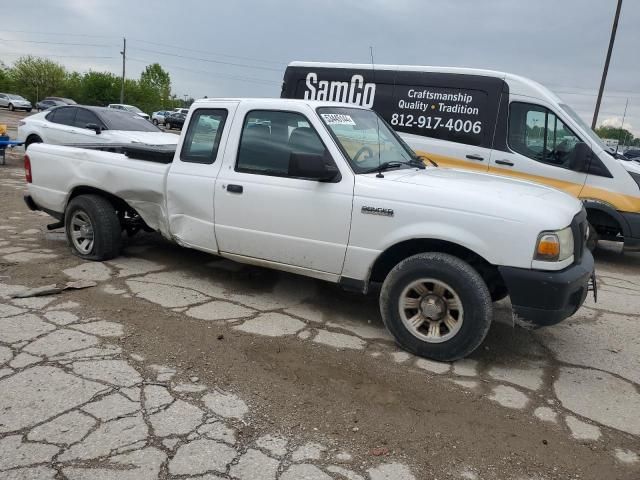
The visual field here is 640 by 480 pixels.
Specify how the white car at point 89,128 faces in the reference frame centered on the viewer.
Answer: facing the viewer and to the right of the viewer

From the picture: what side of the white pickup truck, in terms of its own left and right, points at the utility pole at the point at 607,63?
left

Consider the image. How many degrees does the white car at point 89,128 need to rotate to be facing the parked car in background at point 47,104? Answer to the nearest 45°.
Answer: approximately 135° to its left

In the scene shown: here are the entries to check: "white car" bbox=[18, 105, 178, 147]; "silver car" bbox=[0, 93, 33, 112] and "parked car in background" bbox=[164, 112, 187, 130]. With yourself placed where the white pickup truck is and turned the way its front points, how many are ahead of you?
0

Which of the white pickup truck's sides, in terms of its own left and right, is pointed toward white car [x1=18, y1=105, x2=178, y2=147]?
back

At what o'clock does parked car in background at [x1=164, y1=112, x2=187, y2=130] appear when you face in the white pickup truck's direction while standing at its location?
The parked car in background is roughly at 7 o'clock from the white pickup truck.

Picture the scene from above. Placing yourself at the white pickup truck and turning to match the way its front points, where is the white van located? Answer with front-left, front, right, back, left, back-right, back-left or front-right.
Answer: left

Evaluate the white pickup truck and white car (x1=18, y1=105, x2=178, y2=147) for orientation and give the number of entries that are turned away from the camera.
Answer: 0

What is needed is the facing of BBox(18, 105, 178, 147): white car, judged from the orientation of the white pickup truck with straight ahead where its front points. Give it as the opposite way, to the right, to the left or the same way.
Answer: the same way

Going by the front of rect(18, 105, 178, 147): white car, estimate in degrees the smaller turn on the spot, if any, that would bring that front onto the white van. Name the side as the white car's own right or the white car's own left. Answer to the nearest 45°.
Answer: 0° — it already faces it

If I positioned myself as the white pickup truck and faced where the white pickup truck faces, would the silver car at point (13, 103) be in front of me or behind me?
behind

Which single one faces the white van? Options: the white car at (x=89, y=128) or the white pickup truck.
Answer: the white car

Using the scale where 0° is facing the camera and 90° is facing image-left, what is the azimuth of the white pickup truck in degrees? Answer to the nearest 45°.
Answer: approximately 315°

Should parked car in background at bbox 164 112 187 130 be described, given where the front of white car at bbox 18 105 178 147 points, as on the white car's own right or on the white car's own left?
on the white car's own left

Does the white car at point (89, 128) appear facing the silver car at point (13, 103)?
no
